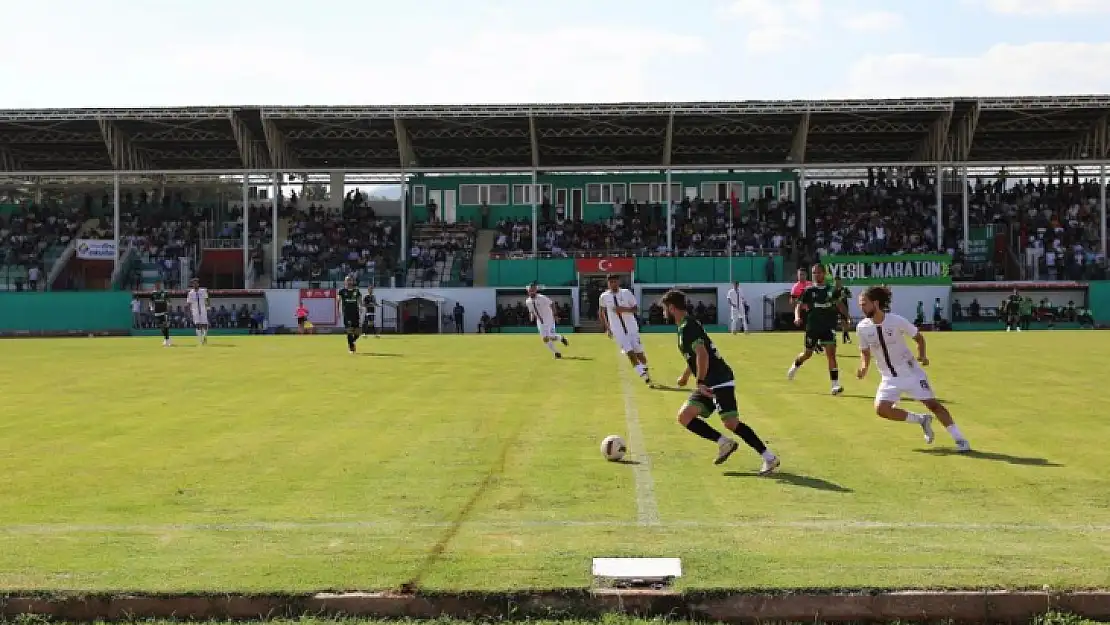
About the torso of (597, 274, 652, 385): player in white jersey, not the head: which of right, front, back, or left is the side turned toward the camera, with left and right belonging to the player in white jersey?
front

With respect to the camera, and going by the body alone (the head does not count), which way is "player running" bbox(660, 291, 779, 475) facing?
to the viewer's left

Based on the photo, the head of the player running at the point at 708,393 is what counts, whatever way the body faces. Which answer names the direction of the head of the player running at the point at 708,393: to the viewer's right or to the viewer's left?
to the viewer's left

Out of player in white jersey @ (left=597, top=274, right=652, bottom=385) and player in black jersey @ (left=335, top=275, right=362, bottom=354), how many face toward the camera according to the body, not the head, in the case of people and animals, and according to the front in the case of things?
2

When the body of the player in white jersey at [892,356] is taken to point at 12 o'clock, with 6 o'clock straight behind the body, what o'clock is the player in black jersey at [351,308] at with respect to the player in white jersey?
The player in black jersey is roughly at 3 o'clock from the player in white jersey.

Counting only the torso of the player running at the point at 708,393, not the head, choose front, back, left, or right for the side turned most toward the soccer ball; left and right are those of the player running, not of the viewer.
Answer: front

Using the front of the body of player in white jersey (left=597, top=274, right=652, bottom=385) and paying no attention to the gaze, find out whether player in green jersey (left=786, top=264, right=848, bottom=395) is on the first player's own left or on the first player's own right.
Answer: on the first player's own left

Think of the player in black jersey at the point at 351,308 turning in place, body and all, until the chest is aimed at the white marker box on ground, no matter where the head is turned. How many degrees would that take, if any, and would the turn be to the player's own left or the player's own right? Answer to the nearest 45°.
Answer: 0° — they already face it

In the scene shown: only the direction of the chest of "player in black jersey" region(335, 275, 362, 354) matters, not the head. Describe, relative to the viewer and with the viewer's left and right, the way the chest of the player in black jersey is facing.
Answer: facing the viewer

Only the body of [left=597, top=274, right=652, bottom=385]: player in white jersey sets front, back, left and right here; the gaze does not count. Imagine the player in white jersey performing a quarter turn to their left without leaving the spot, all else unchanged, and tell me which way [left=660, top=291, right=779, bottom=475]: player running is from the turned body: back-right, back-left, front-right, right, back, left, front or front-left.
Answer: right

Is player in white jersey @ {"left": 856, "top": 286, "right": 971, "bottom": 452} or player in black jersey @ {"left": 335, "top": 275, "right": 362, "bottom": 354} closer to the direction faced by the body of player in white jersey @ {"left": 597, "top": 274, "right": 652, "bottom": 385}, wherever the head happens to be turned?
the player in white jersey

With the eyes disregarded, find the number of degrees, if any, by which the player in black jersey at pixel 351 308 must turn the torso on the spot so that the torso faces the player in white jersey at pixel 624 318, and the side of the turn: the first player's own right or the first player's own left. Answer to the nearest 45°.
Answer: approximately 45° to the first player's own left

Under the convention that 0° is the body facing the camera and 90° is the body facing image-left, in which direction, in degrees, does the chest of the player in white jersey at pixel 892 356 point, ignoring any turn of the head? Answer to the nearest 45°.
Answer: approximately 45°

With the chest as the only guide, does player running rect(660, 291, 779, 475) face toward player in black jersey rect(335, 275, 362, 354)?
no

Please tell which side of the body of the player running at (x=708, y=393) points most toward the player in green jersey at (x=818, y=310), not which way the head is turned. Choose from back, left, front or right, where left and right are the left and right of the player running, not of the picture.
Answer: right

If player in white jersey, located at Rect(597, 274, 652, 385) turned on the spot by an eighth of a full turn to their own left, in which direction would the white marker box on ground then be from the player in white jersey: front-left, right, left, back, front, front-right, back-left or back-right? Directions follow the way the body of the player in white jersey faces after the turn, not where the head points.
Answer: front-right

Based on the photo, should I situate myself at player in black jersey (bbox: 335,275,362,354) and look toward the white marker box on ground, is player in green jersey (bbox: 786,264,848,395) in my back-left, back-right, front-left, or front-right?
front-left
